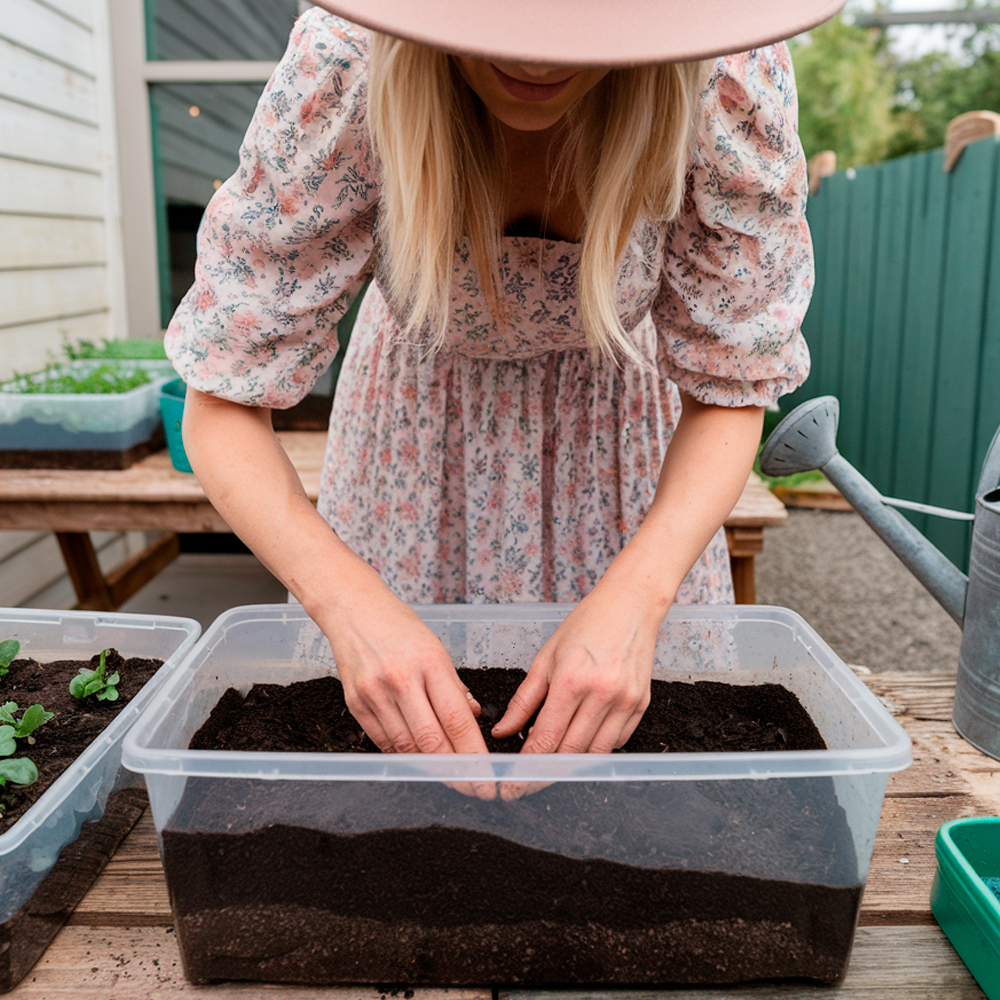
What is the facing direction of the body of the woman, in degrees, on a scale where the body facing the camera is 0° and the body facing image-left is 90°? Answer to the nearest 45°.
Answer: approximately 0°

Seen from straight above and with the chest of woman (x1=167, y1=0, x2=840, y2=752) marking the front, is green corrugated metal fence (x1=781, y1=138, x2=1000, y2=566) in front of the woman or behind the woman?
behind

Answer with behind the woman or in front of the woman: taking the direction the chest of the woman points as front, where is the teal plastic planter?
behind
